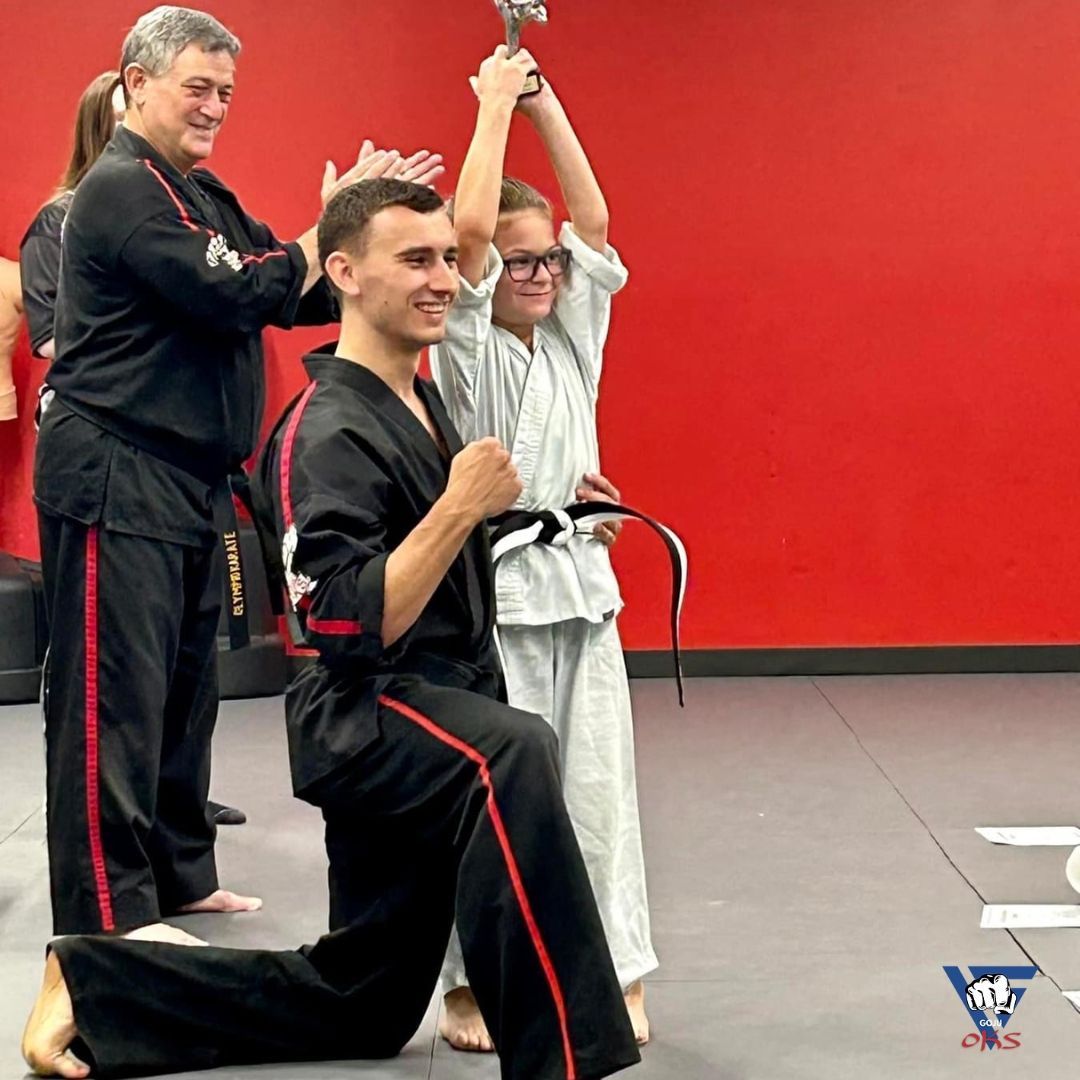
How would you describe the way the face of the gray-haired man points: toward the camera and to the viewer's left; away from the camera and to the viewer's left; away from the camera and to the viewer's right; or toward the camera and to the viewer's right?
toward the camera and to the viewer's right

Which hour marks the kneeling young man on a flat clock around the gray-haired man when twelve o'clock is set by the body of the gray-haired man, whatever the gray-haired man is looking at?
The kneeling young man is roughly at 2 o'clock from the gray-haired man.

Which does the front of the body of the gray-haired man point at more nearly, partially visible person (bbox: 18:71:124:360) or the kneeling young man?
the kneeling young man

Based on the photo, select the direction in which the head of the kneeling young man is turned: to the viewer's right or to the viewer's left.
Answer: to the viewer's right

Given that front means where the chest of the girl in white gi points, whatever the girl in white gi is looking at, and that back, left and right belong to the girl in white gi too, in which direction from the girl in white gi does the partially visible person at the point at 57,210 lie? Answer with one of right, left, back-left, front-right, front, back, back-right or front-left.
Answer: back

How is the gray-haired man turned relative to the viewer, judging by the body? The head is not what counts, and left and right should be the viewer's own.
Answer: facing to the right of the viewer

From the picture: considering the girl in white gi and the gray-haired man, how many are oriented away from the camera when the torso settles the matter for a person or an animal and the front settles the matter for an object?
0

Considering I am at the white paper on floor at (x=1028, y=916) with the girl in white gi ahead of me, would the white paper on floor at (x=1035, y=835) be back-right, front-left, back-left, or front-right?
back-right

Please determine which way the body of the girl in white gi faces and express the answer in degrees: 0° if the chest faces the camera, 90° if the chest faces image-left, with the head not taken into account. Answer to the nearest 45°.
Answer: approximately 315°

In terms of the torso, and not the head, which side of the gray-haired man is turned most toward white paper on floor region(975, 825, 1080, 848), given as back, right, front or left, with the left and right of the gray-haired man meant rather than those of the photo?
front

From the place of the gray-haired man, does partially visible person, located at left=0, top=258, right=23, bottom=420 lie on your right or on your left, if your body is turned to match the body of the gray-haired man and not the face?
on your left

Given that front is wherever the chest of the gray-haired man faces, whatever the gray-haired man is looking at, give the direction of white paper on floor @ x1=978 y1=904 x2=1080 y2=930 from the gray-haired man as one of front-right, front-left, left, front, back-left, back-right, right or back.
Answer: front

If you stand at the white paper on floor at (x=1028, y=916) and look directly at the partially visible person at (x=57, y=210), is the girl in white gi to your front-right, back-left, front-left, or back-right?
front-left
